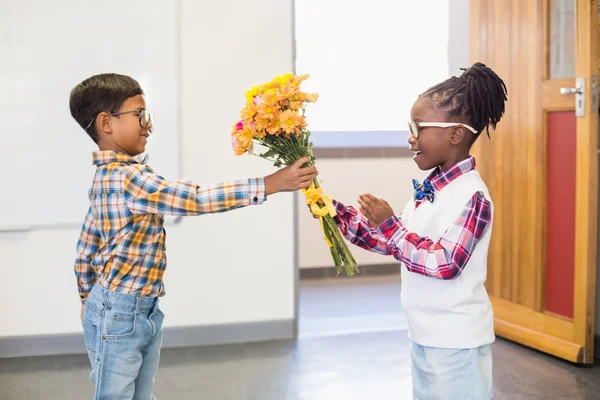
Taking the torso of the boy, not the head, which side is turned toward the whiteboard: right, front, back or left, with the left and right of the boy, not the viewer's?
left

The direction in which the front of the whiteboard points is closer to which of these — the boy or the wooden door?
the boy

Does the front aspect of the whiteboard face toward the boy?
yes

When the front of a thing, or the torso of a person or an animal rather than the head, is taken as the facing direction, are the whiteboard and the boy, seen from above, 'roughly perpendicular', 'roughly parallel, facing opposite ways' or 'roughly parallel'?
roughly perpendicular

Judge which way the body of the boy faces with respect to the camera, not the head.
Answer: to the viewer's right

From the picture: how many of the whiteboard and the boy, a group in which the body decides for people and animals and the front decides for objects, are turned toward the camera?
1

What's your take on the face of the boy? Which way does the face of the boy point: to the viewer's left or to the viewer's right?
to the viewer's right
